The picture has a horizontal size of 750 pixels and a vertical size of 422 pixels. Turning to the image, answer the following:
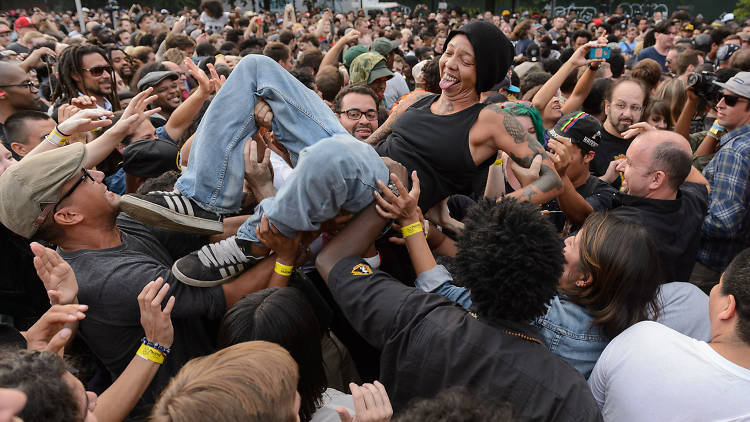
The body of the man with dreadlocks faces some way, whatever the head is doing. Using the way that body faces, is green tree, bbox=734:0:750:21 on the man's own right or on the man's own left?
on the man's own left

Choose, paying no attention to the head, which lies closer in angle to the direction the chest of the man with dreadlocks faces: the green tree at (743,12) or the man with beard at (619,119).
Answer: the man with beard

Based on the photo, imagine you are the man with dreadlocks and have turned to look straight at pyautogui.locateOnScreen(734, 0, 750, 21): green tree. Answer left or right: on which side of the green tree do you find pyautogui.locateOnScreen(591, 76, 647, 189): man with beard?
right

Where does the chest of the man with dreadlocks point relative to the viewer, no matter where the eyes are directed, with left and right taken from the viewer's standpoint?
facing the viewer and to the right of the viewer
